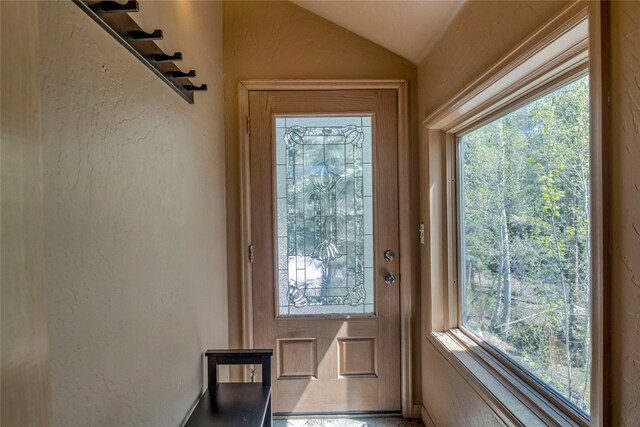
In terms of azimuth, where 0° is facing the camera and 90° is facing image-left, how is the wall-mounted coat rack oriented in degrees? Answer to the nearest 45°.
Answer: approximately 270°

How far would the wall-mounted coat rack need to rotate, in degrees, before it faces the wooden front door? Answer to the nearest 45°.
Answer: approximately 45° to its left

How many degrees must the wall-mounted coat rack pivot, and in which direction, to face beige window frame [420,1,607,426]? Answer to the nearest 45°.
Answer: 0° — it already faces it

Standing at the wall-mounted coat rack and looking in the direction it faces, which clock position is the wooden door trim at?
The wooden door trim is roughly at 11 o'clock from the wall-mounted coat rack.
